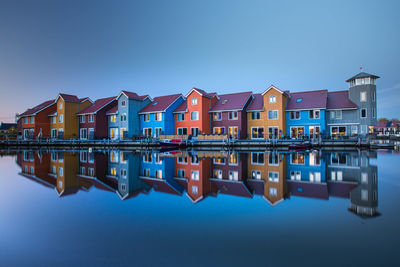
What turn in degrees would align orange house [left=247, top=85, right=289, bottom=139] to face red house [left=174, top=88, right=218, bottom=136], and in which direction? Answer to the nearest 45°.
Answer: approximately 90° to its right

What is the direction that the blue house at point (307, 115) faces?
toward the camera

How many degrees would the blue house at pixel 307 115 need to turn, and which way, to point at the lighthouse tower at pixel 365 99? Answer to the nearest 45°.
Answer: approximately 90° to its left

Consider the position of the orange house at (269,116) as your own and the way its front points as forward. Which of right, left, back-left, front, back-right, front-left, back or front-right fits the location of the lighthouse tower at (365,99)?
left

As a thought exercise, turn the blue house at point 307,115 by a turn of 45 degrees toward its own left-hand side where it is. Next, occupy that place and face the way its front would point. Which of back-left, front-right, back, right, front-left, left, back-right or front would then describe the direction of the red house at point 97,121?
back-right

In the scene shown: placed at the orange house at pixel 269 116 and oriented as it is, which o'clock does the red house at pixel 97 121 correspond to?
The red house is roughly at 3 o'clock from the orange house.

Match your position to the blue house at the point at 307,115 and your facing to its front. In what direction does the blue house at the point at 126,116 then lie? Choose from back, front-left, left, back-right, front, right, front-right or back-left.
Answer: right

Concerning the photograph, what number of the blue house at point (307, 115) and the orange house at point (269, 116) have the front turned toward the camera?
2

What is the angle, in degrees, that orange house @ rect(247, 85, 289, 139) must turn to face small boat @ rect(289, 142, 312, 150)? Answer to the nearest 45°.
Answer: approximately 45° to its left

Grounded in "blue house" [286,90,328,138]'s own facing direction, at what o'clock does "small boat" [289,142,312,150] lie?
The small boat is roughly at 12 o'clock from the blue house.
